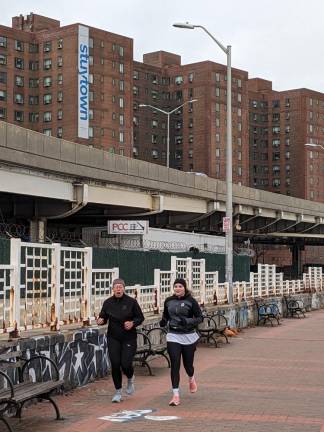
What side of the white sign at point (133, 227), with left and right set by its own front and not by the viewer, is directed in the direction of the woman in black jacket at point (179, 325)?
front

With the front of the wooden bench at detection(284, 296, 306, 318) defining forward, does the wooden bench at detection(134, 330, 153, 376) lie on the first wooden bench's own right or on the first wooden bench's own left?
on the first wooden bench's own right

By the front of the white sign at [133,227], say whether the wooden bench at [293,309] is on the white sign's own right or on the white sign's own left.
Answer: on the white sign's own left

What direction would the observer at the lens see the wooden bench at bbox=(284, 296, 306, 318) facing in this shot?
facing the viewer and to the right of the viewer

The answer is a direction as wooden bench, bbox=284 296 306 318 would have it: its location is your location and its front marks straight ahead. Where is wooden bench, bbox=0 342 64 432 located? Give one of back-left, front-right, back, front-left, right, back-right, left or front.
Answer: front-right

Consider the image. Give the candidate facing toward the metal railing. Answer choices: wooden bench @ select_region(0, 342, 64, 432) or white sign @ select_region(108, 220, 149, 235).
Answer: the white sign

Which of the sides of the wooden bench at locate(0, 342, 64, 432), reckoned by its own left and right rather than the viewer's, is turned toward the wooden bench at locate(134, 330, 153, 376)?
left

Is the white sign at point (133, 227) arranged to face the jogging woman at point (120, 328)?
yes

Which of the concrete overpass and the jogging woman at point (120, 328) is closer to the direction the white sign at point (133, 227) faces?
the jogging woman

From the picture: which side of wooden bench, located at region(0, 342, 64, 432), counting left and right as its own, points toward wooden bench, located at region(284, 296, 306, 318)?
left

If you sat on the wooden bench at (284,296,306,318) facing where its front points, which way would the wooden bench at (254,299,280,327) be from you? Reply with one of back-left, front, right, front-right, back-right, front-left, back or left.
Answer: front-right
